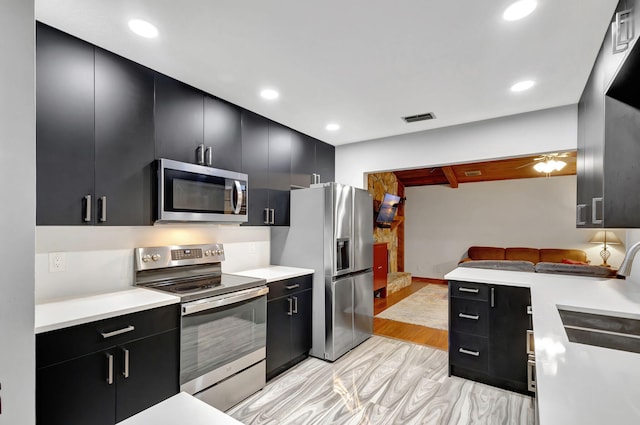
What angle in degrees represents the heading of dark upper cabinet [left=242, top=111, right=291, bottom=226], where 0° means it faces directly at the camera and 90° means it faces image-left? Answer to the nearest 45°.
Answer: approximately 315°

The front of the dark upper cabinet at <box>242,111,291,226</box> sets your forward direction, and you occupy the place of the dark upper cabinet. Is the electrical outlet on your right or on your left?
on your right

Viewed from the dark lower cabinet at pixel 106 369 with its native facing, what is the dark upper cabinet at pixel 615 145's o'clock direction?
The dark upper cabinet is roughly at 12 o'clock from the dark lower cabinet.

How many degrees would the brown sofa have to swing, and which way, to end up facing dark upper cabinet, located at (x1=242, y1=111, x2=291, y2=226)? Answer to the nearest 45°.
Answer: approximately 45° to its right
